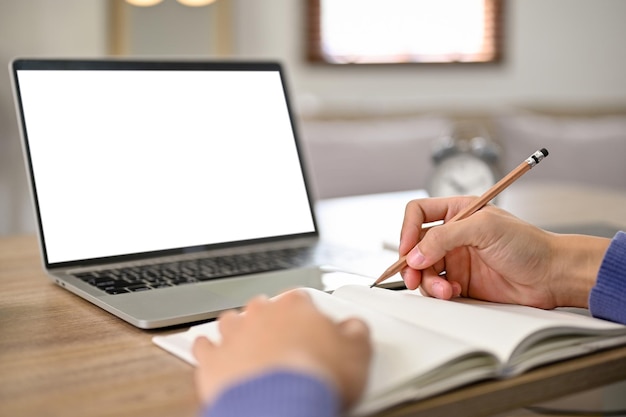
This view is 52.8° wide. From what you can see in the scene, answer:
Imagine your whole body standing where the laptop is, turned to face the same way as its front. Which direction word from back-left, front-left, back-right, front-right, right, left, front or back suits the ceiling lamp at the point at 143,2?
back-left

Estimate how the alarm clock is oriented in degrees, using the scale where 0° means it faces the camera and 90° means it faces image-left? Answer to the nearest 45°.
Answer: approximately 0°

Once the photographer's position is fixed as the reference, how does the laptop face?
facing the viewer and to the right of the viewer

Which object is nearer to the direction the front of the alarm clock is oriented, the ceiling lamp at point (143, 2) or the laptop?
the laptop

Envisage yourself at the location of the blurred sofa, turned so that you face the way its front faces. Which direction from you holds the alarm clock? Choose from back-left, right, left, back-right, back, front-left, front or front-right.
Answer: front

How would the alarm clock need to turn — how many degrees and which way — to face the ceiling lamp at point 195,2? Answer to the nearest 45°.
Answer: approximately 135° to its right

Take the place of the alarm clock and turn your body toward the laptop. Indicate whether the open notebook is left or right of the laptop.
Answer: left

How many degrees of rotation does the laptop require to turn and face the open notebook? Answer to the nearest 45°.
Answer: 0° — it already faces it

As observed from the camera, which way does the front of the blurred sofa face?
facing the viewer

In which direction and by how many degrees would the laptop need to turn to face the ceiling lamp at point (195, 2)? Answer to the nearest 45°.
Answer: approximately 135° to its left

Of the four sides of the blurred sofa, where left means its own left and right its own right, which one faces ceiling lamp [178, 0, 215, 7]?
right

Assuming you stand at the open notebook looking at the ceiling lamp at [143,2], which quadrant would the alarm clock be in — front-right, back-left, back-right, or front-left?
front-right

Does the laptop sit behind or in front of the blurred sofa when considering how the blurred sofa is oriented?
in front

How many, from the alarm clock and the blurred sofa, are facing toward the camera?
2

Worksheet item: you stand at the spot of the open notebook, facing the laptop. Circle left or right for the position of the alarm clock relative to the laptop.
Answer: right
